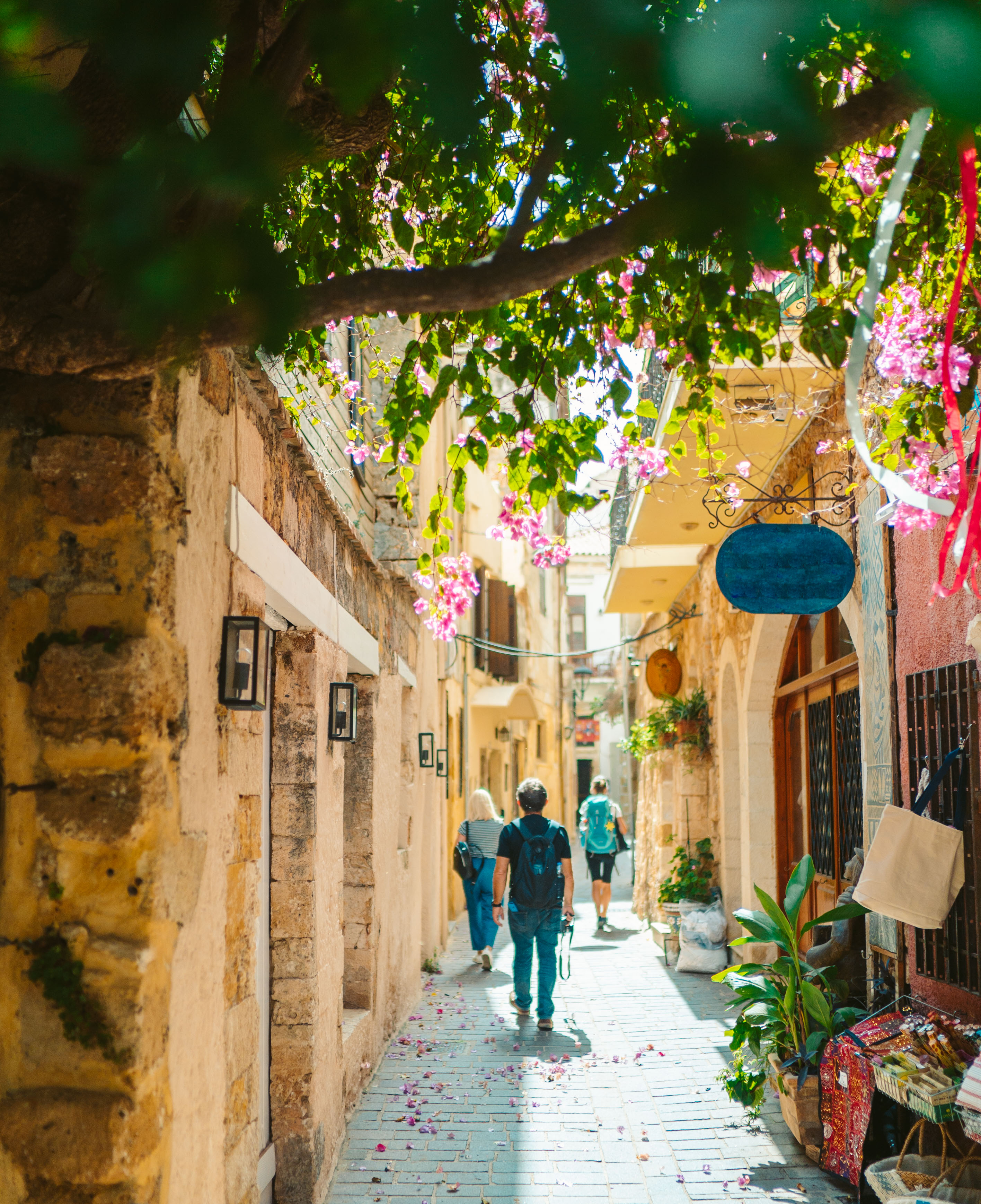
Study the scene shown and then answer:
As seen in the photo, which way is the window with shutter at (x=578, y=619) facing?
toward the camera

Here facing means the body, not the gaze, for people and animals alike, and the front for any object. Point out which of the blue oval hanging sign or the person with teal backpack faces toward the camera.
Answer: the blue oval hanging sign

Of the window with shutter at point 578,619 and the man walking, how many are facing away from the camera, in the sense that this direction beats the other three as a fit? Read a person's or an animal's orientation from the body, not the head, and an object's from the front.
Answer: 1

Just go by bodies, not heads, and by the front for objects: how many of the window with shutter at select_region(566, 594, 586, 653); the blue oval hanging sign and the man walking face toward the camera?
2

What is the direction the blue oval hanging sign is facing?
toward the camera

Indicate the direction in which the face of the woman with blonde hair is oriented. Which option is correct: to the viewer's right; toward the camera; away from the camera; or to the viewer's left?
away from the camera

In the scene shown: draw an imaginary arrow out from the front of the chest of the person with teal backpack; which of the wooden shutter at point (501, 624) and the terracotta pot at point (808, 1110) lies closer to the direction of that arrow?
the wooden shutter

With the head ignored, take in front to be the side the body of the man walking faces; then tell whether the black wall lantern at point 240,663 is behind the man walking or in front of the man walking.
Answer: behind

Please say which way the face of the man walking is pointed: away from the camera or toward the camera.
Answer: away from the camera

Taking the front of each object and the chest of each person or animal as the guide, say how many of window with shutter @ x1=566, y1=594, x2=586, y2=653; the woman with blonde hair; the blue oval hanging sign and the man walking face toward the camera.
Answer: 2

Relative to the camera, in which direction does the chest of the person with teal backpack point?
away from the camera

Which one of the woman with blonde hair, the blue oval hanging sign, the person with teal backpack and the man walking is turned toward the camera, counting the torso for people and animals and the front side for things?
the blue oval hanging sign

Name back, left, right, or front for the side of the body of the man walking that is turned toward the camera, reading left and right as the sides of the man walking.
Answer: back

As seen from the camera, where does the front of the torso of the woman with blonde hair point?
away from the camera

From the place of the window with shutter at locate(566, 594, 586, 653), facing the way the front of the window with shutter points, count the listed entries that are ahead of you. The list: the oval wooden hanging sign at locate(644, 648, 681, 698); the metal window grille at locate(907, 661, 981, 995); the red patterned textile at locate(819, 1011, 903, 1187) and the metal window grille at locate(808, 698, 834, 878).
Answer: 4

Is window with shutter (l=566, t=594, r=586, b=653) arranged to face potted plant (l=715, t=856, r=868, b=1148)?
yes

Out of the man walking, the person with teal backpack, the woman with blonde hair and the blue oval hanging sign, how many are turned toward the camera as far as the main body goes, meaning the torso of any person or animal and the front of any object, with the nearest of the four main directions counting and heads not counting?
1

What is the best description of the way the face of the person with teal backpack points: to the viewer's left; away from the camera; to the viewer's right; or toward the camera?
away from the camera
